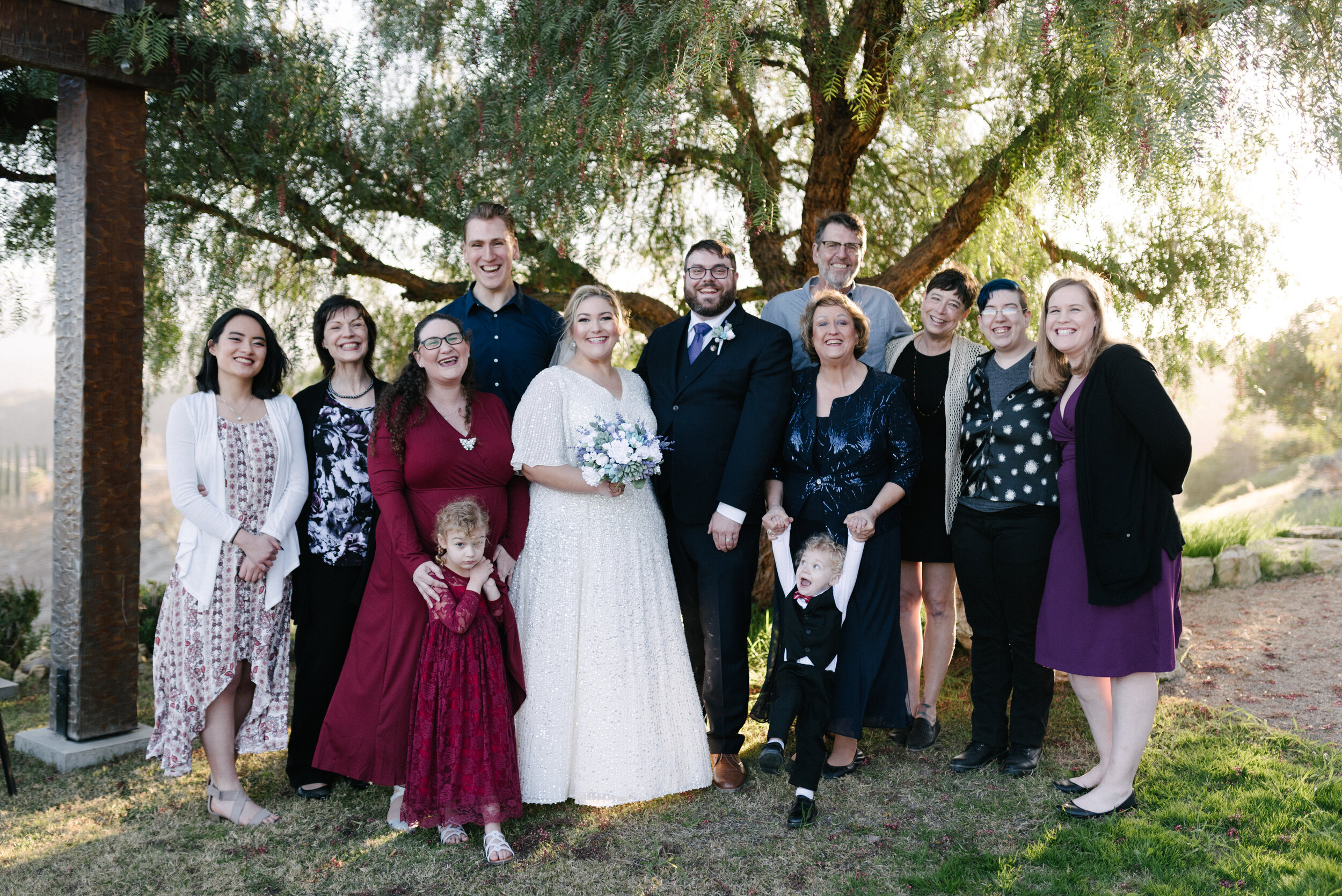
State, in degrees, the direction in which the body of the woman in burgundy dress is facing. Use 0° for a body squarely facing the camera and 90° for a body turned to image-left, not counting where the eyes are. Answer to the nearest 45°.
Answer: approximately 315°

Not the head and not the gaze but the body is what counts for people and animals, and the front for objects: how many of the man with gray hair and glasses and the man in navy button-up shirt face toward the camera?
2

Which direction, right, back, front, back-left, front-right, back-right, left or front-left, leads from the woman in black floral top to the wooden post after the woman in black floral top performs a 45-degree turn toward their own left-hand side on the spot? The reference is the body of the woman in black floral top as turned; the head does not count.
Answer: back

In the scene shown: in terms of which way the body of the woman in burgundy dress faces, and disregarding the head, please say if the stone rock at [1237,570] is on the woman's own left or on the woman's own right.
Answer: on the woman's own left

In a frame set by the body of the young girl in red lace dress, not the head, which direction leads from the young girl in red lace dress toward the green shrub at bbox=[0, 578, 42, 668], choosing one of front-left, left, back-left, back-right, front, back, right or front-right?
back-right

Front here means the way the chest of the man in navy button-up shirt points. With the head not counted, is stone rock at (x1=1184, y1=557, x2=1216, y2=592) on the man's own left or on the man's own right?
on the man's own left

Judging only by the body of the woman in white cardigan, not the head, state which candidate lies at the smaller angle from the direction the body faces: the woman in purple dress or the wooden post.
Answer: the woman in purple dress

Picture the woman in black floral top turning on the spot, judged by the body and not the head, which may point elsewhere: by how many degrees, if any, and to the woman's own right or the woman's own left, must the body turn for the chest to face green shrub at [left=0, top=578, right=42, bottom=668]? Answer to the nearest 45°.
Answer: approximately 135° to the woman's own right

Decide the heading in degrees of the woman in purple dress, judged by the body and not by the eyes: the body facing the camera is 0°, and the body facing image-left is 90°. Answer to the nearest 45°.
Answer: approximately 45°

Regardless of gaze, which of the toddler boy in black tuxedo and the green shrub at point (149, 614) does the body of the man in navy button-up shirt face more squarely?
the toddler boy in black tuxedo

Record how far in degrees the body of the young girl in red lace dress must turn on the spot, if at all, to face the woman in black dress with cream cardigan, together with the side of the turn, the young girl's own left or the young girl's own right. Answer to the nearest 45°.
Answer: approximately 90° to the young girl's own left

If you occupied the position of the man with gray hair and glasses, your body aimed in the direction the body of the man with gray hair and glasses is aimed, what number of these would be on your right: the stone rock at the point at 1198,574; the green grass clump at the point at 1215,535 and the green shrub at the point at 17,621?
1
